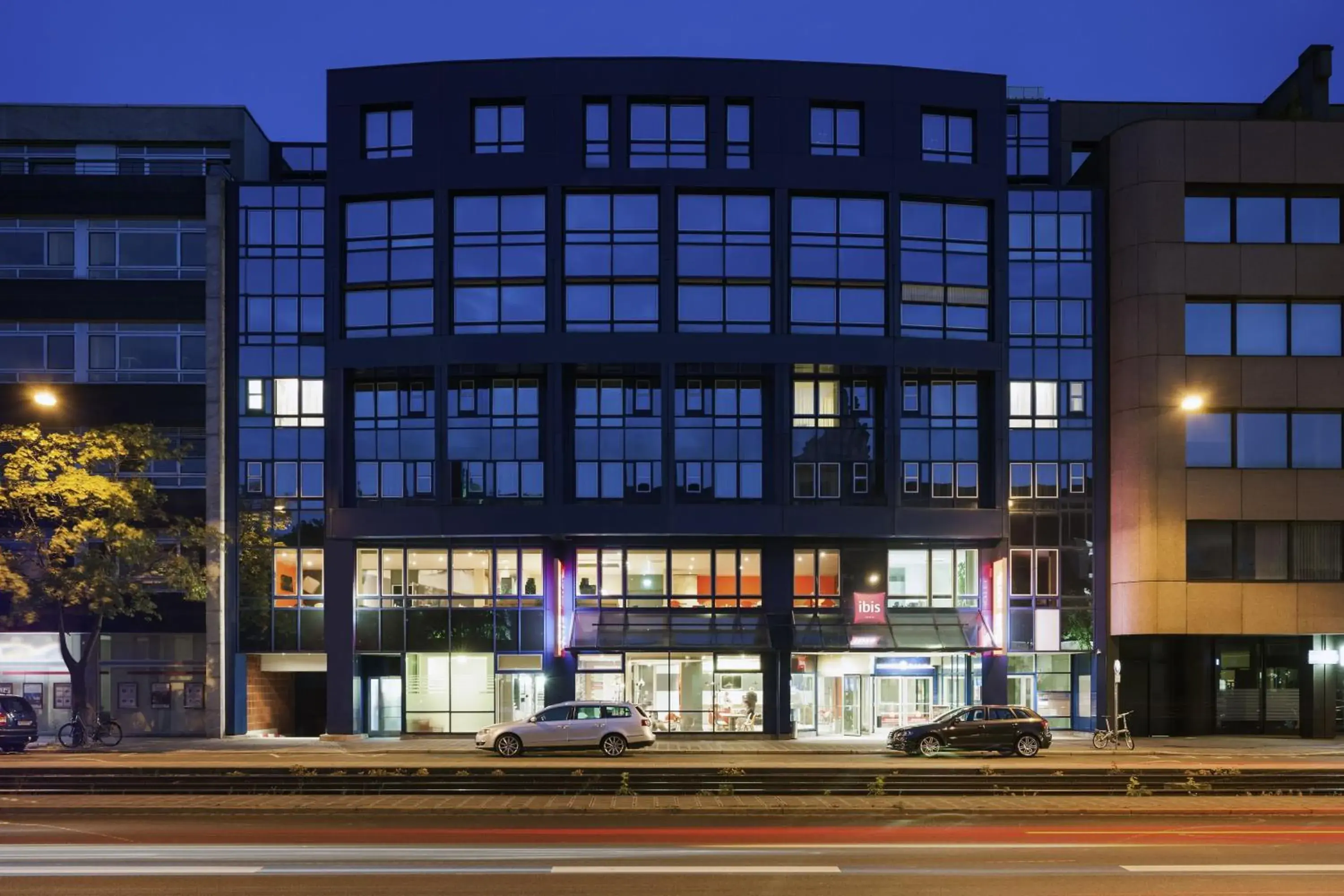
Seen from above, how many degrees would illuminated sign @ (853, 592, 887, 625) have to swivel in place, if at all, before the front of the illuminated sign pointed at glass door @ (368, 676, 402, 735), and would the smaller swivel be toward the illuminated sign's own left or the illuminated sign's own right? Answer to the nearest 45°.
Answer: approximately 90° to the illuminated sign's own right

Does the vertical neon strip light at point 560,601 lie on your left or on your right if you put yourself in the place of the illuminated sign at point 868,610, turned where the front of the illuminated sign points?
on your right

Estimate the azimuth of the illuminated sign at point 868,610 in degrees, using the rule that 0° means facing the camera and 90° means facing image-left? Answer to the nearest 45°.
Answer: approximately 0°

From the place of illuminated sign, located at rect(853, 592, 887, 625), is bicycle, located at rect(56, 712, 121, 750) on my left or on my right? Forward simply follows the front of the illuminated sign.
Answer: on my right
